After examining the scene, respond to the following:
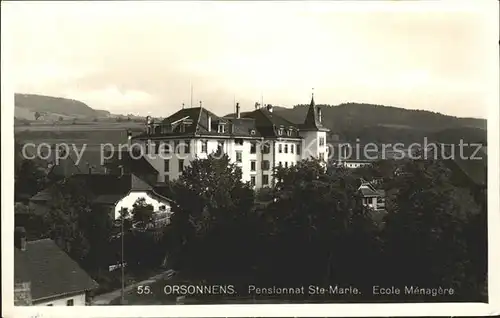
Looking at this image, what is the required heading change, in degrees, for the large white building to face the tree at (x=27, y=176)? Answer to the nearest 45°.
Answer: approximately 135° to its right
